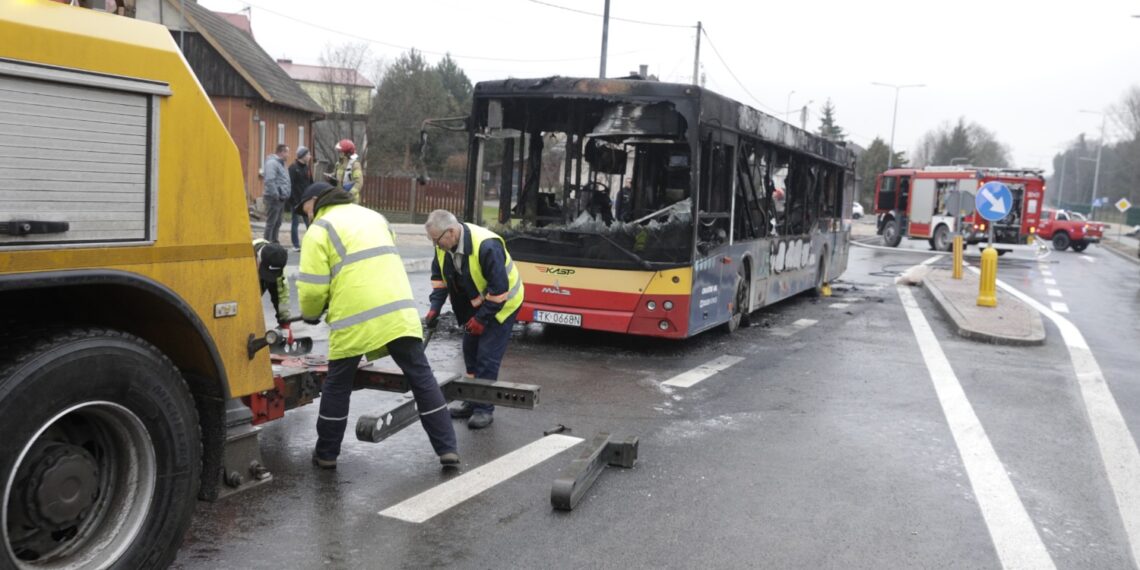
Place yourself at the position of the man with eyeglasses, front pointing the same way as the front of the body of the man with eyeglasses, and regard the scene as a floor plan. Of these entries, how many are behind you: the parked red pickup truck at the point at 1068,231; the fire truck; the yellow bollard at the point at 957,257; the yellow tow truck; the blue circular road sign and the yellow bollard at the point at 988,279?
5

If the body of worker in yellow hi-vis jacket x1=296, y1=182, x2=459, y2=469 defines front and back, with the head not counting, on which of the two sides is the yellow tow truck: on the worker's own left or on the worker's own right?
on the worker's own left

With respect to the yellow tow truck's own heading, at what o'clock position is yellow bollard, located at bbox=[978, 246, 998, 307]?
The yellow bollard is roughly at 6 o'clock from the yellow tow truck.

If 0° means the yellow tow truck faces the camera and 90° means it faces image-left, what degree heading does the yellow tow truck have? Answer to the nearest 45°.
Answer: approximately 45°

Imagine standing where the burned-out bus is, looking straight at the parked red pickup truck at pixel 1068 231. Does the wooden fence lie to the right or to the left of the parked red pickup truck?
left

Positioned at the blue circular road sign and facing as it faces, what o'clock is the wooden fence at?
The wooden fence is roughly at 4 o'clock from the blue circular road sign.

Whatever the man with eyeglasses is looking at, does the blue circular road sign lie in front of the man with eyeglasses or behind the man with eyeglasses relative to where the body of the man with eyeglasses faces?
behind

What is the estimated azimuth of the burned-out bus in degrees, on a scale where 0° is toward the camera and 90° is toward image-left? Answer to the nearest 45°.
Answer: approximately 45°

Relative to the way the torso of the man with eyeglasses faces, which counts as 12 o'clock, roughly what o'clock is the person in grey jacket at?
The person in grey jacket is roughly at 4 o'clock from the man with eyeglasses.

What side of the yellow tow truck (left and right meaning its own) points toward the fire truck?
back
